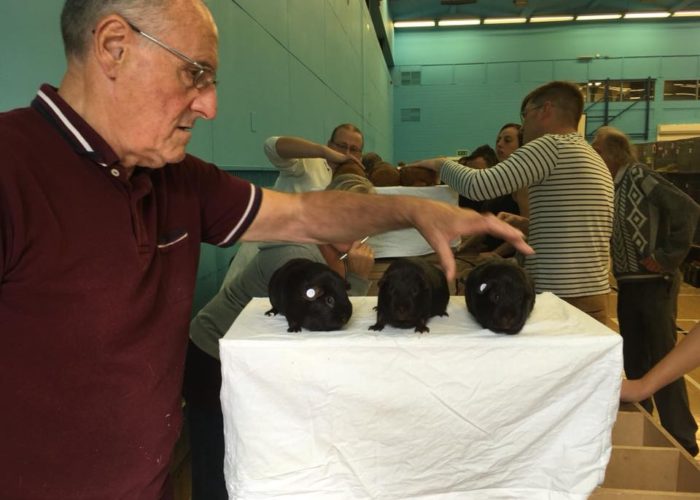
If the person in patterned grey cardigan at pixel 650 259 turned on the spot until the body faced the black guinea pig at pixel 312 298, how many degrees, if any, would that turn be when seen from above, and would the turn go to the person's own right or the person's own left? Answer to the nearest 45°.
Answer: approximately 45° to the person's own left

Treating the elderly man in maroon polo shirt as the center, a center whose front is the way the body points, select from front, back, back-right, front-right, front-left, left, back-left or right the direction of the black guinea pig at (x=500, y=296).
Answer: front-left

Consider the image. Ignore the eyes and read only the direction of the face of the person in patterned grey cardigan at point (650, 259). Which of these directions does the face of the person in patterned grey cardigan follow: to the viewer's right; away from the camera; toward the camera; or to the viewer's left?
to the viewer's left

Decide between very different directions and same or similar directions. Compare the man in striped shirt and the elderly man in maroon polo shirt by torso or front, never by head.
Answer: very different directions

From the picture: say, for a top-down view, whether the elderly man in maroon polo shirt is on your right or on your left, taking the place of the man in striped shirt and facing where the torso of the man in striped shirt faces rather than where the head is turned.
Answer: on your left

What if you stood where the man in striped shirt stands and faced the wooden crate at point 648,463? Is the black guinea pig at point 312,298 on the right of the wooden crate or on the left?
right

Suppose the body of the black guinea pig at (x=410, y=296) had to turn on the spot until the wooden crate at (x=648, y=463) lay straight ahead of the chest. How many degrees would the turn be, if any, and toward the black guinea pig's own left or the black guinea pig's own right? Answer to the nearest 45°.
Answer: approximately 90° to the black guinea pig's own left

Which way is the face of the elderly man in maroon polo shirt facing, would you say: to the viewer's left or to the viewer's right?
to the viewer's right

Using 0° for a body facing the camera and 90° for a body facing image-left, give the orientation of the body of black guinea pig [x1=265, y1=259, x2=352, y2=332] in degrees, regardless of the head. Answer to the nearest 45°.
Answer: approximately 315°

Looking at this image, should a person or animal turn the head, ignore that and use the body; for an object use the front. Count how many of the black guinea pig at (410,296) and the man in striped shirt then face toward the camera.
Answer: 1
